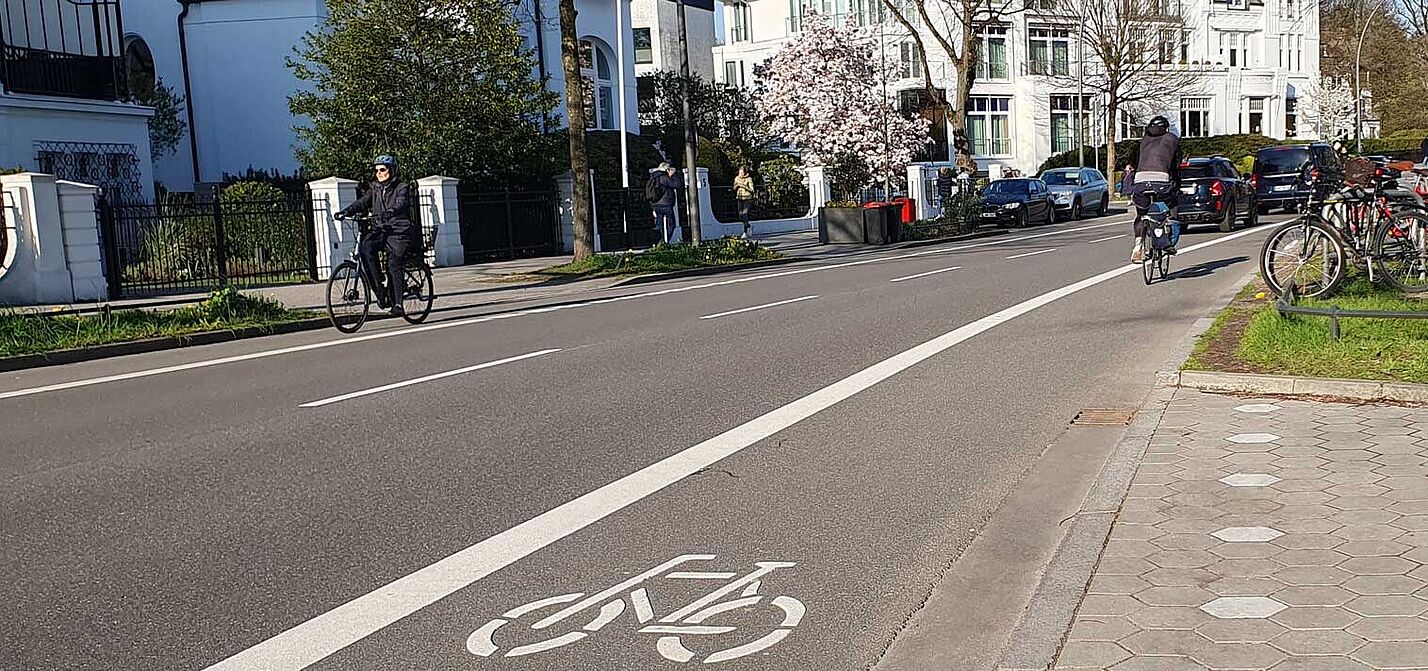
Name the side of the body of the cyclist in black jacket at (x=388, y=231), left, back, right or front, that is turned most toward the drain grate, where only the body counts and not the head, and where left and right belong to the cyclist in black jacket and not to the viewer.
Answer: left

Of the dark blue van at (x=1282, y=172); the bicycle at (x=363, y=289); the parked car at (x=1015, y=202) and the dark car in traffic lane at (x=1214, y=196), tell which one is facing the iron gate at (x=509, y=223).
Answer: the parked car at (x=1015, y=202)

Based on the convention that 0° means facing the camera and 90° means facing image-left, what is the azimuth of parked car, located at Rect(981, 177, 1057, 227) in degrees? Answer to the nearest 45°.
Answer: approximately 45°

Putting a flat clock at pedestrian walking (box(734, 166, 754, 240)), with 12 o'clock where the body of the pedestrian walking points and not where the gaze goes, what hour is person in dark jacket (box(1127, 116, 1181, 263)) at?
The person in dark jacket is roughly at 10 o'clock from the pedestrian walking.

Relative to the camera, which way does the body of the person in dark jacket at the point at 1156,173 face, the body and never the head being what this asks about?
away from the camera

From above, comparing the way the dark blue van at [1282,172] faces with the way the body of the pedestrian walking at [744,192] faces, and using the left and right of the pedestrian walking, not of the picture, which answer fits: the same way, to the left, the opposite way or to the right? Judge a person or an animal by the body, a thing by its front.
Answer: the opposite way

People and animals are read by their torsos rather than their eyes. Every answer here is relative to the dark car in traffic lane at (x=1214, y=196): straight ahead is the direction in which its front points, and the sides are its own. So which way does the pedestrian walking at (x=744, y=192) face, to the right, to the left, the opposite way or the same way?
the opposite way

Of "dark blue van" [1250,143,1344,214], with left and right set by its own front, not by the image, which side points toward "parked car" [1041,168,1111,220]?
left

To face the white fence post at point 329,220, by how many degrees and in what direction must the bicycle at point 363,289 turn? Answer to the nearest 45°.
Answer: approximately 135° to its right

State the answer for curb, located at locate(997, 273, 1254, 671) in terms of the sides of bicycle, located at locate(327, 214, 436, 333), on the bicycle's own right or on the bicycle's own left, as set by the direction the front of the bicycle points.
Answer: on the bicycle's own left

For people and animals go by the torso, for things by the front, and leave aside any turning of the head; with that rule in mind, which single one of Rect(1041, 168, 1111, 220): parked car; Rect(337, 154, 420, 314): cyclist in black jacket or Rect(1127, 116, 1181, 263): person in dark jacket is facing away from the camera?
the person in dark jacket

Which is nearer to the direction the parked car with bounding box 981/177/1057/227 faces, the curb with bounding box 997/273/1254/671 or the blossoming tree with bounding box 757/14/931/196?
the curb

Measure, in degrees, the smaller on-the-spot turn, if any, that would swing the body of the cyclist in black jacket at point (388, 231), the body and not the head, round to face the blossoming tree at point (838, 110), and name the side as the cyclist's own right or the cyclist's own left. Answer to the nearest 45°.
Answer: approximately 180°

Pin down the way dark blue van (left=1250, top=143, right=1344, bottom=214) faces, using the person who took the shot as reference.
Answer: facing away from the viewer and to the right of the viewer
